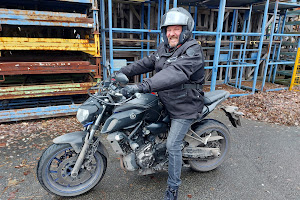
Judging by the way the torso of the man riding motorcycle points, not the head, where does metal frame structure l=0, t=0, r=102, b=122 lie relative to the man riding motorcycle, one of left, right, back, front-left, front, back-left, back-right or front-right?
right

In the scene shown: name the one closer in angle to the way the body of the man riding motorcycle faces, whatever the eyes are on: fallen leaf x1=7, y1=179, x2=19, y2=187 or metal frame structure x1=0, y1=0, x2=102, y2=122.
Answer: the fallen leaf

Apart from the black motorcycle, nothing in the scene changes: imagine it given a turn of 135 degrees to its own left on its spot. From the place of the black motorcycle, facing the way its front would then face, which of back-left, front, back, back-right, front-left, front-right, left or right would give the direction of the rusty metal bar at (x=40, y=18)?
back-left

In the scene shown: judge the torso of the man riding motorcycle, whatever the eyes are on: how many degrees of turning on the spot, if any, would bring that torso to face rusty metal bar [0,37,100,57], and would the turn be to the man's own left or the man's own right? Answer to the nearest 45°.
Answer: approximately 90° to the man's own right

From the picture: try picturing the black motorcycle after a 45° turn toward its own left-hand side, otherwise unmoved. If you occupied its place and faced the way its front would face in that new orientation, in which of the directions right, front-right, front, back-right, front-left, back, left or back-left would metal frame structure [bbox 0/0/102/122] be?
back-right

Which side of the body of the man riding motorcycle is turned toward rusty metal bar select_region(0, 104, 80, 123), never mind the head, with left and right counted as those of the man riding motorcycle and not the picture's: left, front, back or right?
right

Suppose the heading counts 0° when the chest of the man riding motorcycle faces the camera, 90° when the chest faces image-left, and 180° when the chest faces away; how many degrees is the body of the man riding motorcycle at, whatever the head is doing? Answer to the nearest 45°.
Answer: approximately 45°

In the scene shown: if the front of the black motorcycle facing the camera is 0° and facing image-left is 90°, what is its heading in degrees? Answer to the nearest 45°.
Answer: approximately 45°

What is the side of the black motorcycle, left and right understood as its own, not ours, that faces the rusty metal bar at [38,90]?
right

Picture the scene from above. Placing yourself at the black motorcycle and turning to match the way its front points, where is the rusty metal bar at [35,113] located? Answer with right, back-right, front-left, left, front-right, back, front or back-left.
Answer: right

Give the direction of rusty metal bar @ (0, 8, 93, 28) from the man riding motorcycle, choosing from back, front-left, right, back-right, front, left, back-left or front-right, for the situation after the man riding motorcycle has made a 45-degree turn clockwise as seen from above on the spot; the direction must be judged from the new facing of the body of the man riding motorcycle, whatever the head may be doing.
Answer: front-right

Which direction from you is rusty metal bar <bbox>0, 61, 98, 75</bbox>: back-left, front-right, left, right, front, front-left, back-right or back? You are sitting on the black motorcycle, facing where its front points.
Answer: right

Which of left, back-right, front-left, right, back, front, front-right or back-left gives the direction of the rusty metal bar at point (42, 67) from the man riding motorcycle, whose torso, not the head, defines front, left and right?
right
